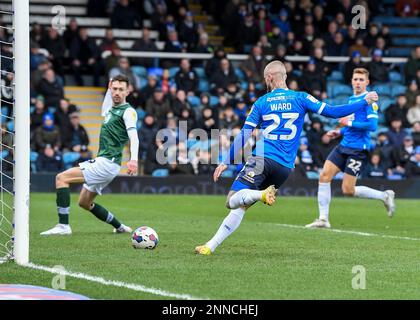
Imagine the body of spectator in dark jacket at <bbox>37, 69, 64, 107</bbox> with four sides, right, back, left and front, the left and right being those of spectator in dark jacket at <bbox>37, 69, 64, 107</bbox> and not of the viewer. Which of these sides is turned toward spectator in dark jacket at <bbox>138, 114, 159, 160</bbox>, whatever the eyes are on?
left

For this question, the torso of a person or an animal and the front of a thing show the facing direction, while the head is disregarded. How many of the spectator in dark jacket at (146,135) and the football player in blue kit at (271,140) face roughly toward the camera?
1

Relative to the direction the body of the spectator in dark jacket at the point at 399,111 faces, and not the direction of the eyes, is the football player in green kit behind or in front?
in front

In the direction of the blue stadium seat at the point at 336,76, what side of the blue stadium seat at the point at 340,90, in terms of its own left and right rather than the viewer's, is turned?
back

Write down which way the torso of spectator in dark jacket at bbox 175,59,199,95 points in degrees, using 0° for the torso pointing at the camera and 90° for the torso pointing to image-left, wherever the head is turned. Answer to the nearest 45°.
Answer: approximately 0°

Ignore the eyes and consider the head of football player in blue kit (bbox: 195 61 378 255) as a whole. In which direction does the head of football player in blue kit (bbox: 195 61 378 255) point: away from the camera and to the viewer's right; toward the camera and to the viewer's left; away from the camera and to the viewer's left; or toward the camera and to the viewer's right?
away from the camera and to the viewer's left

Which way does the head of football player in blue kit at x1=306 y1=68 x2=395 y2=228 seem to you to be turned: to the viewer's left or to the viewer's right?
to the viewer's left

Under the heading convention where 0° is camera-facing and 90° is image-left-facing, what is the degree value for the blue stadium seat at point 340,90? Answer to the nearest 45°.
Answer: approximately 0°
